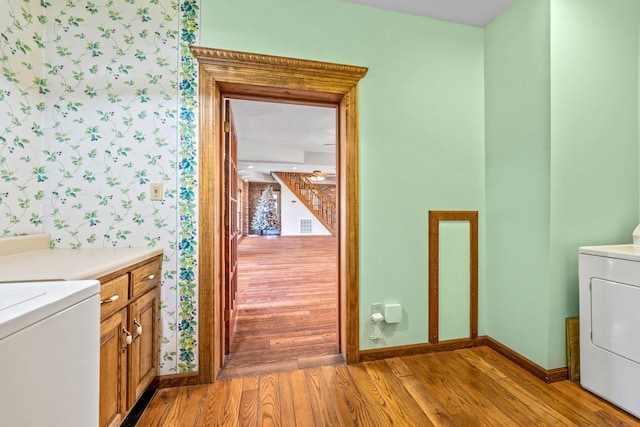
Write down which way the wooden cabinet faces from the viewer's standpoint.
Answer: facing the viewer and to the right of the viewer

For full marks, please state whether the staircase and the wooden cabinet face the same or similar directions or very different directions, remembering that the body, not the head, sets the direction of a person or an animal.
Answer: same or similar directions

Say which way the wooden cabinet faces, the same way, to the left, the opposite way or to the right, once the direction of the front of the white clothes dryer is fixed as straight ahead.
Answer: the opposite way

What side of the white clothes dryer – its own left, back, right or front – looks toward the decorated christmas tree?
right

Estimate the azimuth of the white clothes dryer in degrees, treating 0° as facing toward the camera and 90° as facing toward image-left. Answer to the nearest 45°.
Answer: approximately 45°

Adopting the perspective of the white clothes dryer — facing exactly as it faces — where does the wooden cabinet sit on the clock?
The wooden cabinet is roughly at 12 o'clock from the white clothes dryer.

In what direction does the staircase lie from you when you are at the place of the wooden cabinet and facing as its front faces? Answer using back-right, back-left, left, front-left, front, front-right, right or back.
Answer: left

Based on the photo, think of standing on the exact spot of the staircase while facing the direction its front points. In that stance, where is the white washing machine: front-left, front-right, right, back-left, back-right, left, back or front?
right

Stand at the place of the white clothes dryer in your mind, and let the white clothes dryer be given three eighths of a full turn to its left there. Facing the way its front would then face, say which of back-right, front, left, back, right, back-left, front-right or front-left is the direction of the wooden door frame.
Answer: back-right
